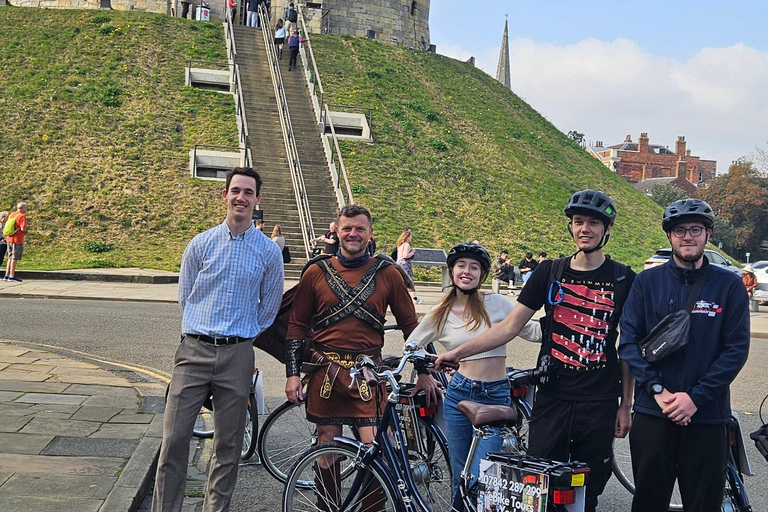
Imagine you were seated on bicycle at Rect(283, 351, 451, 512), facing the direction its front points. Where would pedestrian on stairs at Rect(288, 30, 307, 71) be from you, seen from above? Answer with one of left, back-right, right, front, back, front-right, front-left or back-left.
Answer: back-right

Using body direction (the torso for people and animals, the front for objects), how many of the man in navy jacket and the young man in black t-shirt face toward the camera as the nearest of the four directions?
2

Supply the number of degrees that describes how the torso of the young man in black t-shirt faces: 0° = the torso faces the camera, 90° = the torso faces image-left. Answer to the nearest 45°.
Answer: approximately 0°

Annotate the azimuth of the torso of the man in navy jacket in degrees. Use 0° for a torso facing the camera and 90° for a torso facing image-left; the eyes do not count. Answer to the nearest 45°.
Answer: approximately 0°

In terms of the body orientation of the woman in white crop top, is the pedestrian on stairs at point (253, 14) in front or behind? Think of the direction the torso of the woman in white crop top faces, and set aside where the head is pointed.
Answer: behind
